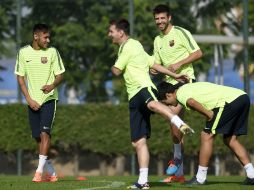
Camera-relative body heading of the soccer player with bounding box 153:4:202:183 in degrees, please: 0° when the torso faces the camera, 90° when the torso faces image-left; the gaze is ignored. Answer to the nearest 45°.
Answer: approximately 45°

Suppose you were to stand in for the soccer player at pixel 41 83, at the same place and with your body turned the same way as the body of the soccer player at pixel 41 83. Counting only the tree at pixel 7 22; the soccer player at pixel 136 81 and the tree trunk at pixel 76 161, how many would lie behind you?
2

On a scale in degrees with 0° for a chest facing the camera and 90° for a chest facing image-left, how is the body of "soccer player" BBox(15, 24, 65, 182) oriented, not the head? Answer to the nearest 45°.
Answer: approximately 0°

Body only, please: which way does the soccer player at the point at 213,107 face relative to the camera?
to the viewer's left

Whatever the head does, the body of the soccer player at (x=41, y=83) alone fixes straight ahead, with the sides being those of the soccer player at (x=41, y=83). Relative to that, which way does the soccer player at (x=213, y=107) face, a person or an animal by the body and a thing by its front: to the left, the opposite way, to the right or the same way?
to the right

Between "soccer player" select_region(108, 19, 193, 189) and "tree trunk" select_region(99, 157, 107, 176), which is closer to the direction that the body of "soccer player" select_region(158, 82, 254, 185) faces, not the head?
the soccer player
